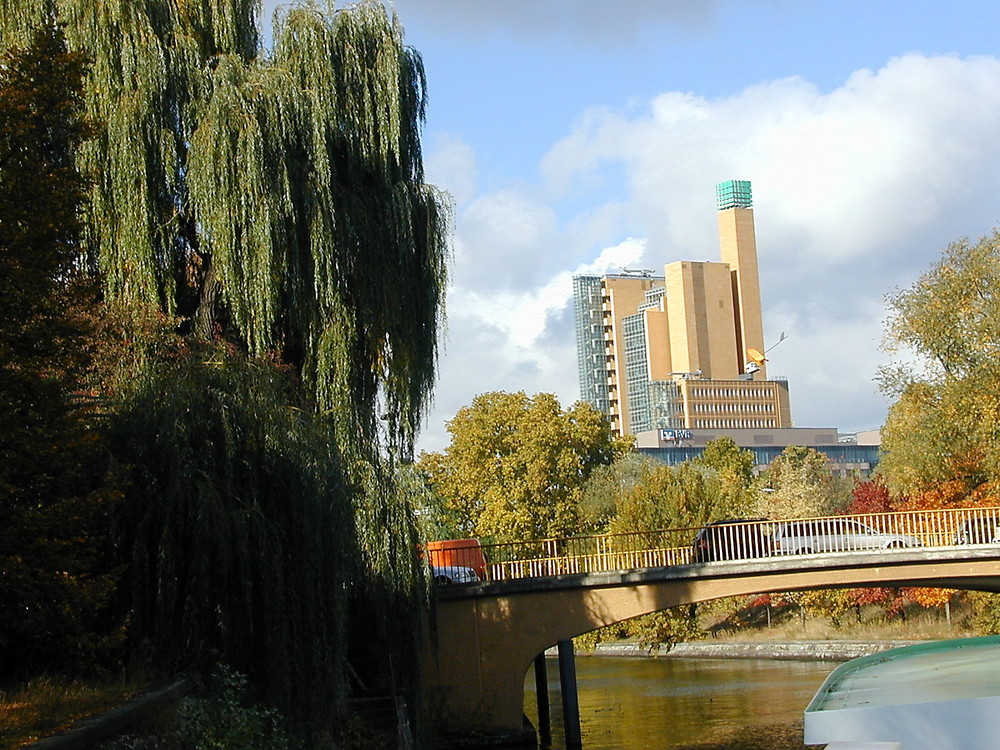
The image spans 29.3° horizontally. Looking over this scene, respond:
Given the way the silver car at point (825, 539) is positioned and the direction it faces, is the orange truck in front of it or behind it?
behind

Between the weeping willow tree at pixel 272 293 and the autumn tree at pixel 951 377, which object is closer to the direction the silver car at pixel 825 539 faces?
the autumn tree

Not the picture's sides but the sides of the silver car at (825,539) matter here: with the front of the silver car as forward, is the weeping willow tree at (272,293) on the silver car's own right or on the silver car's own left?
on the silver car's own right

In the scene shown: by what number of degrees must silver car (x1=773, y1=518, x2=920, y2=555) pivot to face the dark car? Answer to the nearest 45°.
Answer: approximately 135° to its right

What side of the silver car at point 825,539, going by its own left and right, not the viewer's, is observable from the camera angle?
right

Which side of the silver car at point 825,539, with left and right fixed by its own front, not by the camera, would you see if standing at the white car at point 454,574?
back

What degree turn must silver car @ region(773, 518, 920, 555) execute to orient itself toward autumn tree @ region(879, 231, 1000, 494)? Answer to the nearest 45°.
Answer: approximately 45° to its left

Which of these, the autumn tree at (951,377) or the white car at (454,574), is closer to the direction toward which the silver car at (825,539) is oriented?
the autumn tree
